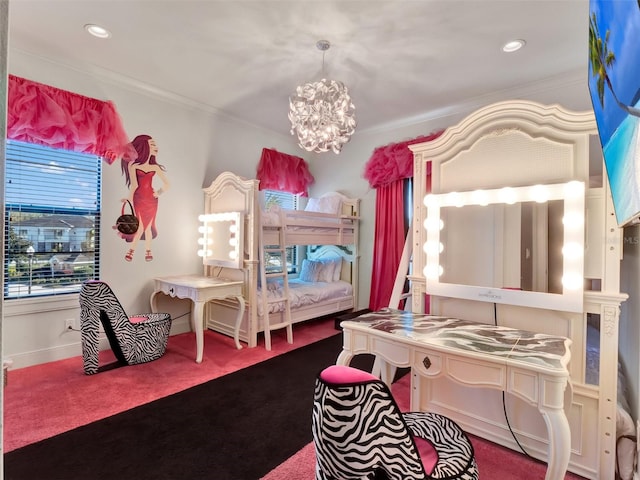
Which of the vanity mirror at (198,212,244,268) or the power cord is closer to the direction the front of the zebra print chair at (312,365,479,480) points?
the power cord

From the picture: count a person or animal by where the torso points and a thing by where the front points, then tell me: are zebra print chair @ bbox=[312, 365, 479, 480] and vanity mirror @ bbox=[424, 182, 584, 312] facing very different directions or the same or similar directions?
very different directions

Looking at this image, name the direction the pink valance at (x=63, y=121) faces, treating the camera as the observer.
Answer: facing the viewer and to the right of the viewer

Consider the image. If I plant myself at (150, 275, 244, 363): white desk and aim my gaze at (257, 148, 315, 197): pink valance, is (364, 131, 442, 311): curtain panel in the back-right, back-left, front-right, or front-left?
front-right

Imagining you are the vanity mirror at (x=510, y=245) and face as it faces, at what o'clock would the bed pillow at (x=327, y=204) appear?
The bed pillow is roughly at 3 o'clock from the vanity mirror.

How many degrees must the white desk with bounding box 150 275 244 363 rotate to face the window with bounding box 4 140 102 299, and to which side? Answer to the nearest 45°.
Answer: approximately 45° to its right

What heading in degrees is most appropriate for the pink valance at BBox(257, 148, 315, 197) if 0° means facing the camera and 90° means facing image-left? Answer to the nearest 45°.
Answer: approximately 315°

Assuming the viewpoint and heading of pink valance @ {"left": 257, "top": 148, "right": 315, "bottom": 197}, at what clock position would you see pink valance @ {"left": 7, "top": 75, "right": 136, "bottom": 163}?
pink valance @ {"left": 7, "top": 75, "right": 136, "bottom": 163} is roughly at 3 o'clock from pink valance @ {"left": 257, "top": 148, "right": 315, "bottom": 197}.

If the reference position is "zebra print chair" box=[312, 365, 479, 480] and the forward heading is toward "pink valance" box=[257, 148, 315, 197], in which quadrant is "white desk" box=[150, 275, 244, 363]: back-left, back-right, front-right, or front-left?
front-left

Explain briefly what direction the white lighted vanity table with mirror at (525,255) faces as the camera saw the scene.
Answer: facing the viewer and to the left of the viewer

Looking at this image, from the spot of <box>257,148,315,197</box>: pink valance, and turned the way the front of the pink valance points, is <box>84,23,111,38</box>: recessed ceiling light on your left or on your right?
on your right
